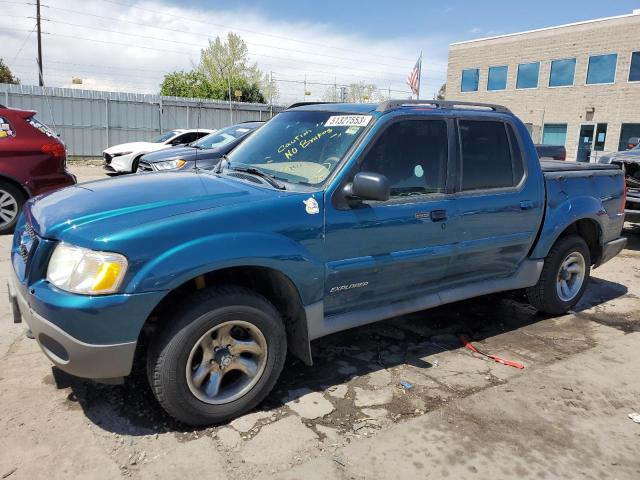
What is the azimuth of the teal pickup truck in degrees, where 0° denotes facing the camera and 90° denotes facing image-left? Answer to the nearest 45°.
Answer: approximately 45°

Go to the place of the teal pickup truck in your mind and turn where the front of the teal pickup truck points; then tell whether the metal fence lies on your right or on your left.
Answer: on your right

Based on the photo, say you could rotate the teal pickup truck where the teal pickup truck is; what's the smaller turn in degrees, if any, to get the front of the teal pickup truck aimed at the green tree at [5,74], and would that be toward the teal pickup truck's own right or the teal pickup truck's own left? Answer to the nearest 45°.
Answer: approximately 90° to the teal pickup truck's own right

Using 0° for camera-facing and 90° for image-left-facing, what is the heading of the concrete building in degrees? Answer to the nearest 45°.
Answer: approximately 45°

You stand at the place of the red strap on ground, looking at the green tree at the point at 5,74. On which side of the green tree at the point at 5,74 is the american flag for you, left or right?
right

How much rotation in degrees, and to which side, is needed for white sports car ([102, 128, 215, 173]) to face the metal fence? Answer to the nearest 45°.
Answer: approximately 135° to its right

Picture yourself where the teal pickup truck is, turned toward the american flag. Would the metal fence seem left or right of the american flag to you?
left

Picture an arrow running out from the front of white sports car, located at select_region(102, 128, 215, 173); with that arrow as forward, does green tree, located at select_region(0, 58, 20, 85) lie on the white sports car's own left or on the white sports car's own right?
on the white sports car's own right

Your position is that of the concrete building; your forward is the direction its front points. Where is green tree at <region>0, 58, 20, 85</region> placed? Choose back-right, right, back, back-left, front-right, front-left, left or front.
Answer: front-right

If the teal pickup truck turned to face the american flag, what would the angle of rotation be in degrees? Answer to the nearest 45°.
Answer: approximately 135° to its right
